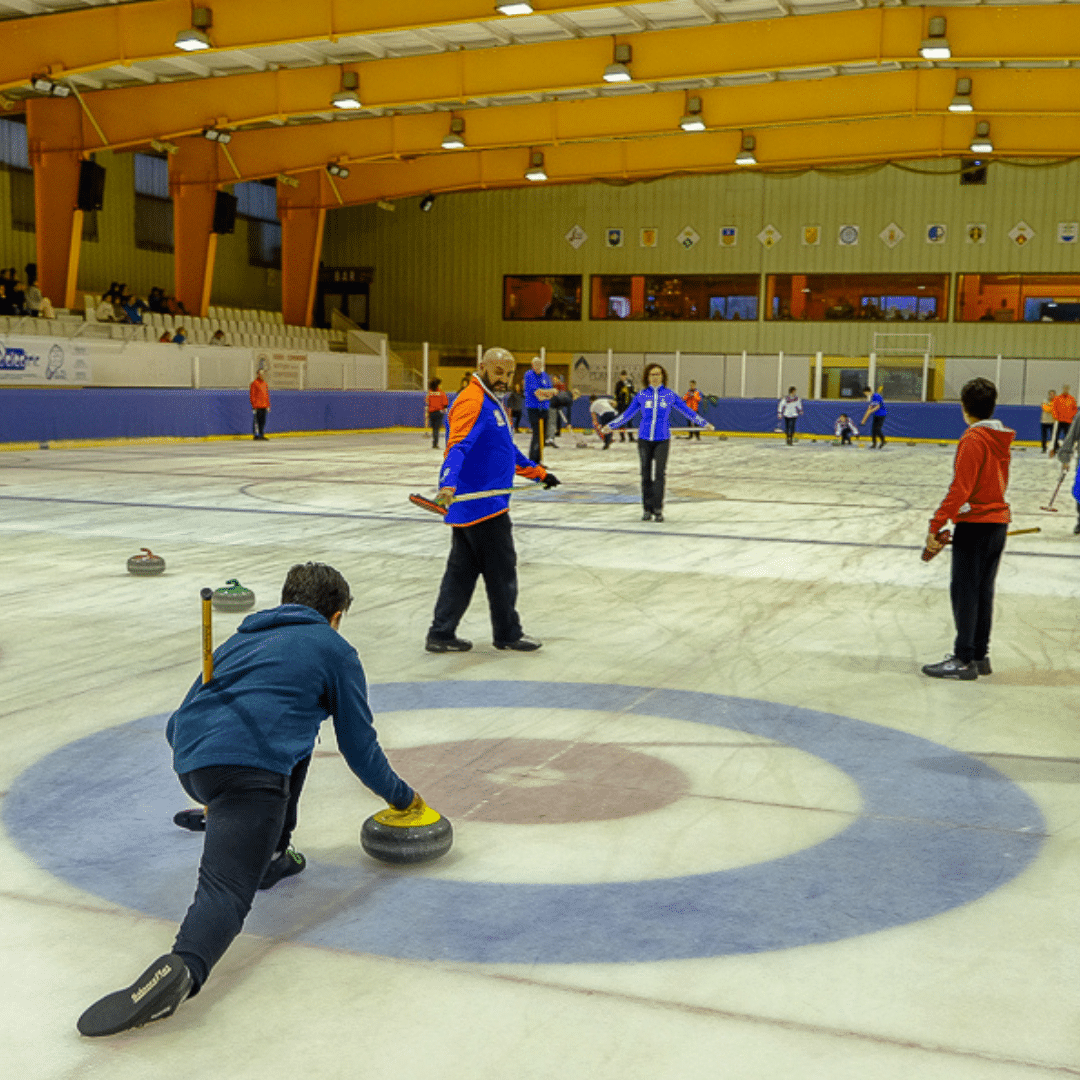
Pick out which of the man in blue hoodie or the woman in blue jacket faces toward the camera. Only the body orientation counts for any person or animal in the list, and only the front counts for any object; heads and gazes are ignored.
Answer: the woman in blue jacket

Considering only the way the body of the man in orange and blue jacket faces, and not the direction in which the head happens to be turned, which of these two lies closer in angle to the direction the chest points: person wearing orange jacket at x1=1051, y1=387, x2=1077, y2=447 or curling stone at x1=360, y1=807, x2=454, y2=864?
the curling stone

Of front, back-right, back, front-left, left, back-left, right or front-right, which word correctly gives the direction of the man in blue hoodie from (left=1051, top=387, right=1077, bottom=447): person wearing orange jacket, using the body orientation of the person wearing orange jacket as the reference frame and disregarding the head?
front

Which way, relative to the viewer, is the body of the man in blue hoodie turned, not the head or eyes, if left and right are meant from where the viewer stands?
facing away from the viewer and to the right of the viewer

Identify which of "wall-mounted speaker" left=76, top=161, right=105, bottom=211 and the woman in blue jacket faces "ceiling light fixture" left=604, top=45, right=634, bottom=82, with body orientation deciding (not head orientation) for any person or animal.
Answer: the wall-mounted speaker

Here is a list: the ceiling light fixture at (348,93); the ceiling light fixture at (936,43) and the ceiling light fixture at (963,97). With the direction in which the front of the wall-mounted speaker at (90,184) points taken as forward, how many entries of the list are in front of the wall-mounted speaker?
3

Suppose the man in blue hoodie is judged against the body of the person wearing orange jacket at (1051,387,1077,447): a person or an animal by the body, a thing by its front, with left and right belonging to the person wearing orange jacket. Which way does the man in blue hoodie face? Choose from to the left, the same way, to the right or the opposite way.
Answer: the opposite way

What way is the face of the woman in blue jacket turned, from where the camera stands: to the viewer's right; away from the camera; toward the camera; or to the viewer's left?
toward the camera

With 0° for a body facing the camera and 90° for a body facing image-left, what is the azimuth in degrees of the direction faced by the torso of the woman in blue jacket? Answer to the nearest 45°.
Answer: approximately 0°

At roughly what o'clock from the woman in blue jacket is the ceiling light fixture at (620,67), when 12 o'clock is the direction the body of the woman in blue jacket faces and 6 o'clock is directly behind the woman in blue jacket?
The ceiling light fixture is roughly at 6 o'clock from the woman in blue jacket.

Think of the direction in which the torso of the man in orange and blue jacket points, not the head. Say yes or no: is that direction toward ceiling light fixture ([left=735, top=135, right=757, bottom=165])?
no

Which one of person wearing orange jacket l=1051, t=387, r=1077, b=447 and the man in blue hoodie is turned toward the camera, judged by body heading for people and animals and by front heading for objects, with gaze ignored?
the person wearing orange jacket

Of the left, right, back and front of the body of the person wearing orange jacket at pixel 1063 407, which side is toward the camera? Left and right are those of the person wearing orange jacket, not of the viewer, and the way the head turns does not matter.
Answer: front

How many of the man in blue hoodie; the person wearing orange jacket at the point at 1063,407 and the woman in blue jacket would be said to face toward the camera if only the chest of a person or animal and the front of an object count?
2

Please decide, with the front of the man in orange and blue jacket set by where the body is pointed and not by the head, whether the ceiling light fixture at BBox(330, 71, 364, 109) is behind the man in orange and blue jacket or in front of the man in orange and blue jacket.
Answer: behind

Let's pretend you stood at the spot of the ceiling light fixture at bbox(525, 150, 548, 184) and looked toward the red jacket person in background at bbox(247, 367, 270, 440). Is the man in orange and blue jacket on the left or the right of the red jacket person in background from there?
left
